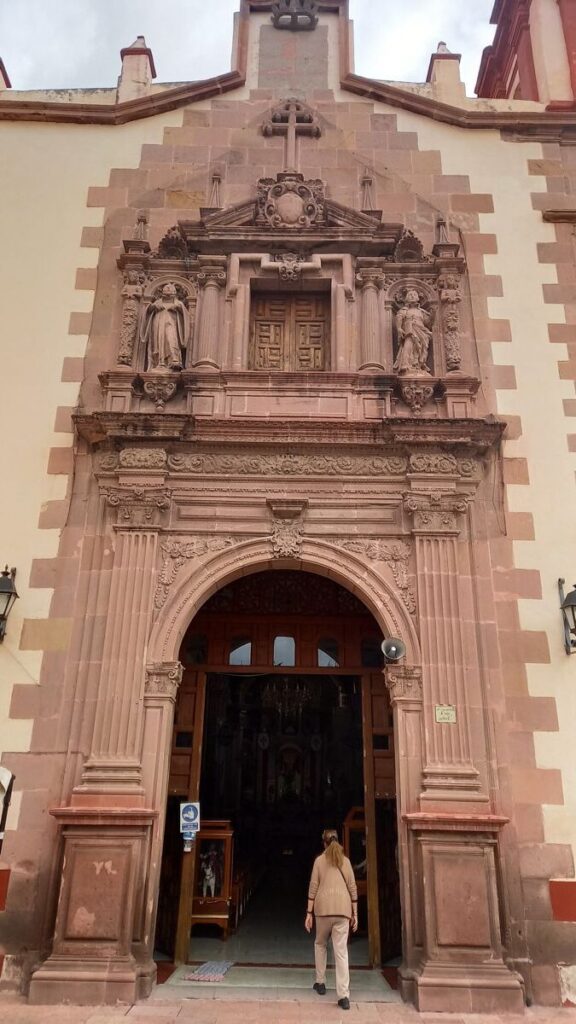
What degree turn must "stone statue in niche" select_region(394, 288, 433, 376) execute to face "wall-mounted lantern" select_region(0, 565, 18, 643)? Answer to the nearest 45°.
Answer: approximately 90° to its right

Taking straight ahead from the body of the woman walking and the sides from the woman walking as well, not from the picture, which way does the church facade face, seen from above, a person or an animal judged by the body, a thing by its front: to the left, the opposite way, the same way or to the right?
the opposite way

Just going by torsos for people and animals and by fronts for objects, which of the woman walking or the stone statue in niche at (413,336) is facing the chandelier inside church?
the woman walking

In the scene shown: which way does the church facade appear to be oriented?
toward the camera

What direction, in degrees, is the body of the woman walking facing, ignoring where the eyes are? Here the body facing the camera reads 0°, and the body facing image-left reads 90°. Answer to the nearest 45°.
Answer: approximately 180°

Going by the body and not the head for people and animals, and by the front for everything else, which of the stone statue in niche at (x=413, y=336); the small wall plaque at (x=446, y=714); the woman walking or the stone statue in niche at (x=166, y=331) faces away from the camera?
the woman walking

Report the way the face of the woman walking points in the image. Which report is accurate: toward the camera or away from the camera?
away from the camera

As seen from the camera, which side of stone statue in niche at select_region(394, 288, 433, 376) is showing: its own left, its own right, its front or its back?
front

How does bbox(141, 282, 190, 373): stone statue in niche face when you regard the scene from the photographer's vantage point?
facing the viewer

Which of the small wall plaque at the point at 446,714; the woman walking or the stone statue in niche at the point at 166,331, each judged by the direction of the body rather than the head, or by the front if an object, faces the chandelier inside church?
the woman walking
